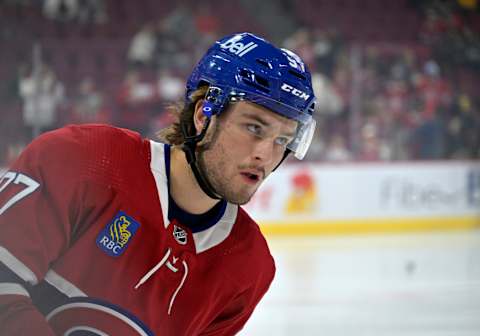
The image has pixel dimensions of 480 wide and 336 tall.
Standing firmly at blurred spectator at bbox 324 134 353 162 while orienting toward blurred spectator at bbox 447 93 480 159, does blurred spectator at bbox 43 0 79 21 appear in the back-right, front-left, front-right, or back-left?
back-left

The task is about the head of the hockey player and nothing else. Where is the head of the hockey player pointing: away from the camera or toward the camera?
toward the camera

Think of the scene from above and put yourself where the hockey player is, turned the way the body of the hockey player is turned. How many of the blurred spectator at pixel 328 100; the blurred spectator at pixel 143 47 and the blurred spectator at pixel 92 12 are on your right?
0

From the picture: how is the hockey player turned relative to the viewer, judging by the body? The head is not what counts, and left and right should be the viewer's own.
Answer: facing the viewer and to the right of the viewer

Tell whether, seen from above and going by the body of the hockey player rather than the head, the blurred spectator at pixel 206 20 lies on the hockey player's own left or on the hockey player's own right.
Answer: on the hockey player's own left

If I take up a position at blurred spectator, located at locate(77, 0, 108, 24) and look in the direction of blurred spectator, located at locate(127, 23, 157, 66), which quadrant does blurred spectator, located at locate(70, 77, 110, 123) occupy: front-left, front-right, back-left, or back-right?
front-right

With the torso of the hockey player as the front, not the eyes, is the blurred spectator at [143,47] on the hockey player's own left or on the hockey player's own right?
on the hockey player's own left

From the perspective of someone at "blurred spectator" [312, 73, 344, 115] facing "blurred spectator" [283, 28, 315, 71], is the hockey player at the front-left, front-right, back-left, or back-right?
back-left

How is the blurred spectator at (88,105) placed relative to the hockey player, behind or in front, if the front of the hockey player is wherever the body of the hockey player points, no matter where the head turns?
behind

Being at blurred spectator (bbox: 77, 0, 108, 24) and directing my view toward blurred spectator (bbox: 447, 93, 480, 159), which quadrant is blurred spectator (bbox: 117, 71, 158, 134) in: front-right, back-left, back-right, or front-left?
front-right

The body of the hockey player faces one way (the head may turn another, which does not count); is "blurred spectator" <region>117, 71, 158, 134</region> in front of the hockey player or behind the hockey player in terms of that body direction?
behind

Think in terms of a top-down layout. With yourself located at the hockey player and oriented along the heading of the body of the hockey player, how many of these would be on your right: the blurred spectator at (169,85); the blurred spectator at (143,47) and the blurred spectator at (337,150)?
0

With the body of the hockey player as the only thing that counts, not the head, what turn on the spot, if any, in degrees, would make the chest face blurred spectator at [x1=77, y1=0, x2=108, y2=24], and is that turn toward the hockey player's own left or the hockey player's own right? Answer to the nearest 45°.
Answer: approximately 135° to the hockey player's own left

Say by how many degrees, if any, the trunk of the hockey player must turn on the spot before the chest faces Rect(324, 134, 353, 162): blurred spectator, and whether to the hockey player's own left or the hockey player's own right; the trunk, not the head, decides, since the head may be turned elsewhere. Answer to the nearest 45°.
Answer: approximately 135° to the hockey player's own left
